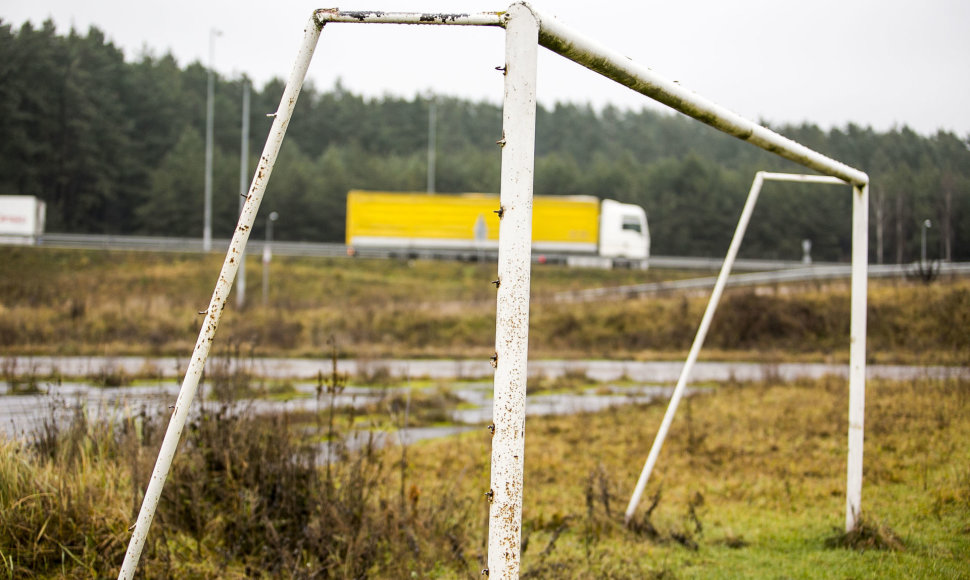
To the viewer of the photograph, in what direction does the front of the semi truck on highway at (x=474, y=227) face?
facing to the right of the viewer

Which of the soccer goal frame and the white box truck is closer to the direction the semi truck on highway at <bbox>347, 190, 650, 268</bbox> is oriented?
the soccer goal frame

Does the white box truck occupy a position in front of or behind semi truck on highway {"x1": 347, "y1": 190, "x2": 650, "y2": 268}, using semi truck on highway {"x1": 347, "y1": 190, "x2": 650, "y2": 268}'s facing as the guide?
behind

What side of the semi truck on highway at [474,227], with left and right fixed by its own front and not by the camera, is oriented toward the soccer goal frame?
right
